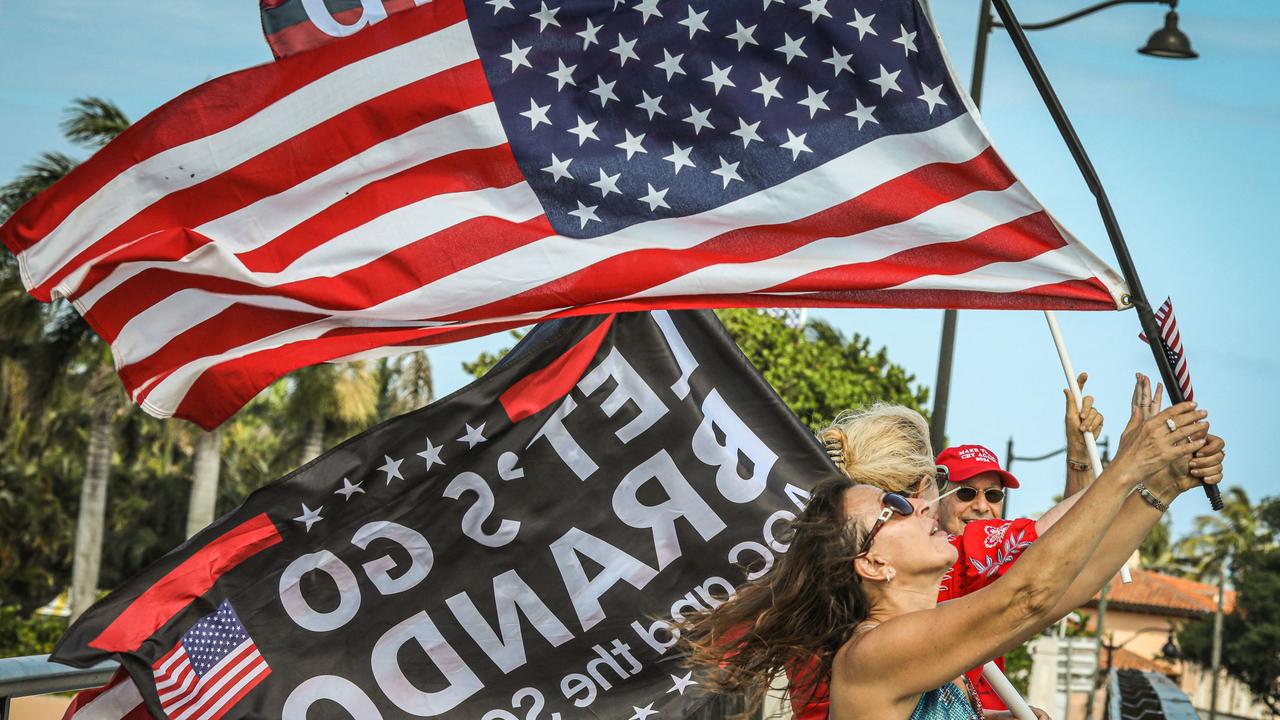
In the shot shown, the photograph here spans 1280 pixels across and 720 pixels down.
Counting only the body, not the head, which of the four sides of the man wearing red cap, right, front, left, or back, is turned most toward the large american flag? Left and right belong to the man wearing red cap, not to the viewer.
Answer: right

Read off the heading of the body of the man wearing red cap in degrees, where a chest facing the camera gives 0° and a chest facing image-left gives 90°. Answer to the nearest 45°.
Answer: approximately 315°

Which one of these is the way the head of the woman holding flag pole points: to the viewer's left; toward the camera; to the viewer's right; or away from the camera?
to the viewer's right

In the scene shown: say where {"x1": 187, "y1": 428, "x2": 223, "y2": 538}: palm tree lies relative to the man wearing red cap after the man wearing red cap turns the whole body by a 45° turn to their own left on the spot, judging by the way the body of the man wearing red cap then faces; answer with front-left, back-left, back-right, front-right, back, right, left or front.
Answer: back-left

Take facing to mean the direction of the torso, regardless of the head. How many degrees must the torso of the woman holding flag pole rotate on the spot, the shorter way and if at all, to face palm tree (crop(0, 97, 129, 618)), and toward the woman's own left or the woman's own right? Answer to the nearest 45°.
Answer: approximately 135° to the woman's own left

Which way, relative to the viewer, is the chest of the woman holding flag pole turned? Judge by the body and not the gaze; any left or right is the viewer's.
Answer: facing to the right of the viewer

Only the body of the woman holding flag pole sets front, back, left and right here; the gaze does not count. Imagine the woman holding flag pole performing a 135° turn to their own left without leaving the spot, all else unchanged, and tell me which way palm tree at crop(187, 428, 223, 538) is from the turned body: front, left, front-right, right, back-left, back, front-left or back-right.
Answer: front
